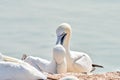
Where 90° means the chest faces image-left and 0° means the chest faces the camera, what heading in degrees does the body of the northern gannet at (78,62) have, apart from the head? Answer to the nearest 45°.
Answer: approximately 90°

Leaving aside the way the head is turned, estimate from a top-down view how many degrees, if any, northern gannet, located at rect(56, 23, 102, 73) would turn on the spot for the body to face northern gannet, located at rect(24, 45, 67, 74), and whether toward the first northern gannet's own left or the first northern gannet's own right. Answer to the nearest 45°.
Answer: approximately 45° to the first northern gannet's own left

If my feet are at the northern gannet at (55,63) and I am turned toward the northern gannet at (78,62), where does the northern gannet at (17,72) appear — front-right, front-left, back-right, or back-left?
back-right
